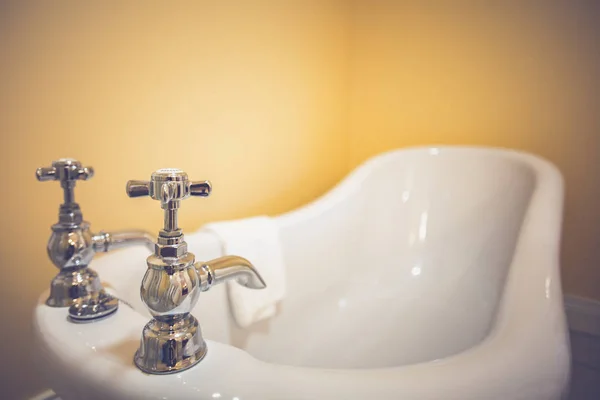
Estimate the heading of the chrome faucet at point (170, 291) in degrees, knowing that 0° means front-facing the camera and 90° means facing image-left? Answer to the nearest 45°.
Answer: approximately 270°

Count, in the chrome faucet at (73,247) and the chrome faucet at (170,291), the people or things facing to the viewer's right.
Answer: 2

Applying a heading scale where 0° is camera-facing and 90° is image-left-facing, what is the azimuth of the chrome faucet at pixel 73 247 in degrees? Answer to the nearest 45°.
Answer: approximately 270°
